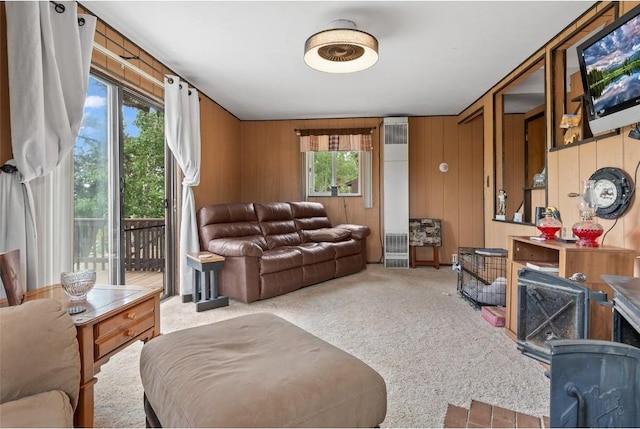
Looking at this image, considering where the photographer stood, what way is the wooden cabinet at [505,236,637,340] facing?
facing the viewer and to the left of the viewer

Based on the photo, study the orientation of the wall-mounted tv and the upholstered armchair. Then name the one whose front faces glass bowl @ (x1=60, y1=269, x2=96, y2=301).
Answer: the wall-mounted tv

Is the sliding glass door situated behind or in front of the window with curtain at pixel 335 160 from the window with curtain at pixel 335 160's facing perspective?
in front

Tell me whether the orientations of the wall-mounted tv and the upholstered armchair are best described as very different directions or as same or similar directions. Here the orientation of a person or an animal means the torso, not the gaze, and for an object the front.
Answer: very different directions

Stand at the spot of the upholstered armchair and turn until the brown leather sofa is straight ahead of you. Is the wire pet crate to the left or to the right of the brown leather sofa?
right

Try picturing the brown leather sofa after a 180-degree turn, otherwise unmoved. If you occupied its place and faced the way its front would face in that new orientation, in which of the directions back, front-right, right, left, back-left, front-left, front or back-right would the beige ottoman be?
back-left

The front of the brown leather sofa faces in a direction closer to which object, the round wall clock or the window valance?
the round wall clock

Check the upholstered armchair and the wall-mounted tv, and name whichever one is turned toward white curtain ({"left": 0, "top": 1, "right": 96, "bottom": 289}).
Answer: the wall-mounted tv

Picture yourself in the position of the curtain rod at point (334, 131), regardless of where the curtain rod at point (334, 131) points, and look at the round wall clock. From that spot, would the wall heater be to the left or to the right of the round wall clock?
left

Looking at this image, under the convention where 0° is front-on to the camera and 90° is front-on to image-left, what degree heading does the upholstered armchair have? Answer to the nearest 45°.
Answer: approximately 315°

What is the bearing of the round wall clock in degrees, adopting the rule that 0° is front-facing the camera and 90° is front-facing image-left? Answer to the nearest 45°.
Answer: approximately 45°

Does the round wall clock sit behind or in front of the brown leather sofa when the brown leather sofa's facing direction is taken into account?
in front

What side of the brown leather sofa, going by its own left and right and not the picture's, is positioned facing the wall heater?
left

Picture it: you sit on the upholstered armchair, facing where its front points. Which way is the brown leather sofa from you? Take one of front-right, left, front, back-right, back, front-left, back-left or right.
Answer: left

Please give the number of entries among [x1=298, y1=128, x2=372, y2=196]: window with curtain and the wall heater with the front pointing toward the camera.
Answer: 2
